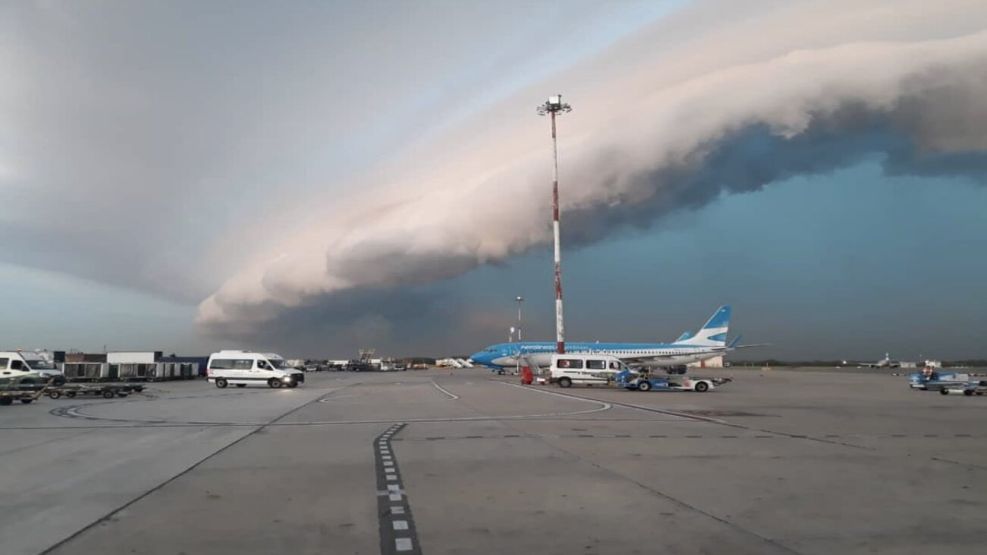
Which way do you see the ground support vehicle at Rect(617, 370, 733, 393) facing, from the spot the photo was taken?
facing to the left of the viewer

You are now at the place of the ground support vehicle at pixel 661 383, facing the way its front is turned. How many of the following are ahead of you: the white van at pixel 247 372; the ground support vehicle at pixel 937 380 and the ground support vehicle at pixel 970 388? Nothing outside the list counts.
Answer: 1

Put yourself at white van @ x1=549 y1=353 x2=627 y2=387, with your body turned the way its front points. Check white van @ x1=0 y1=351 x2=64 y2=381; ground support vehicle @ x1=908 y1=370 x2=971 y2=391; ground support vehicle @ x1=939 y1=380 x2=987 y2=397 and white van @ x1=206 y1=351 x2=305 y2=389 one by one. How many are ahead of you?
2
